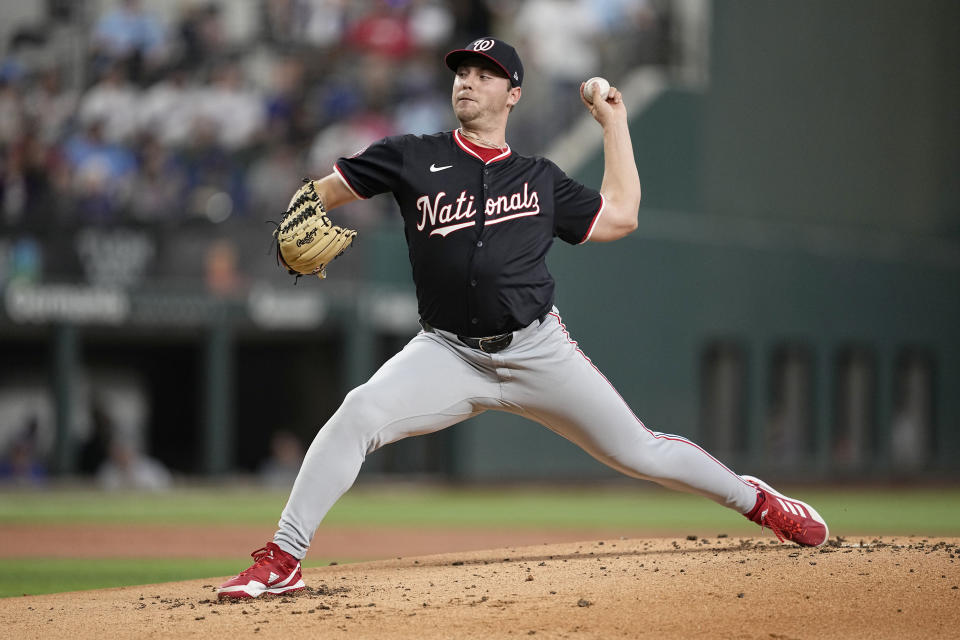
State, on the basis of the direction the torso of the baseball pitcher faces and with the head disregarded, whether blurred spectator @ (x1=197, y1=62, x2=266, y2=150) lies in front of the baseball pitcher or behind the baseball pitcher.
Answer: behind

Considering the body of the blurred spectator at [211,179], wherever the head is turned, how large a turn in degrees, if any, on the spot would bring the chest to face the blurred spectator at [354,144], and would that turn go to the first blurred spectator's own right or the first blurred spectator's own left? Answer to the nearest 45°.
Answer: approximately 90° to the first blurred spectator's own left

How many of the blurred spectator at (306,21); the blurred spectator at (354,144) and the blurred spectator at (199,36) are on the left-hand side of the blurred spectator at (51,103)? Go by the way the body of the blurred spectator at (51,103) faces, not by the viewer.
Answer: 3

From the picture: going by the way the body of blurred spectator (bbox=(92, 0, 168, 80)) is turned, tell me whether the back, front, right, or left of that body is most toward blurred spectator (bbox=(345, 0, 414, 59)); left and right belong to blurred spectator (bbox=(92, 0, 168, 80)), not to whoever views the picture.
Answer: left

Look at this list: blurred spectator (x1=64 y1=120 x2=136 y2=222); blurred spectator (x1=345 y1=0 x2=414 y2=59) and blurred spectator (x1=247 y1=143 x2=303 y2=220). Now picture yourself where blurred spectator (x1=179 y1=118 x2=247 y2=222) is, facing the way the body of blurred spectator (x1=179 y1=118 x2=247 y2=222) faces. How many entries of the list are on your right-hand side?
1

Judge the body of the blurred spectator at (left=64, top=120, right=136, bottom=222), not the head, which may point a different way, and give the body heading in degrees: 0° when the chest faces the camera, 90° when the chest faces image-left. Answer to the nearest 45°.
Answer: approximately 0°

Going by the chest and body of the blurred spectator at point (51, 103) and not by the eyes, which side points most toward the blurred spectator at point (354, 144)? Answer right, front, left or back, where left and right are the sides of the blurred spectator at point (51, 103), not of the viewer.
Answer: left
